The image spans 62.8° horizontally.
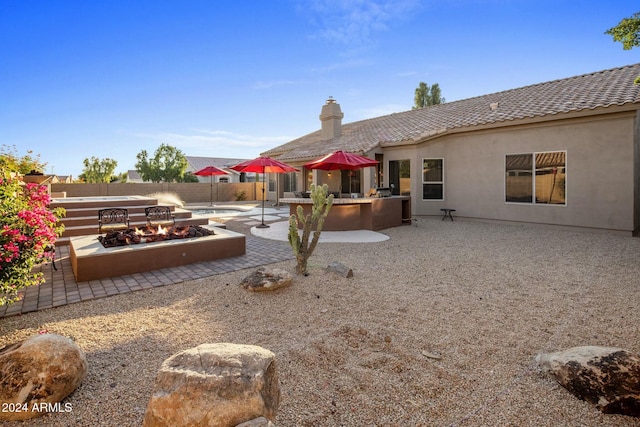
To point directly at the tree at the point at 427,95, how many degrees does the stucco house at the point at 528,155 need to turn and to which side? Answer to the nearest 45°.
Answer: approximately 45° to its left

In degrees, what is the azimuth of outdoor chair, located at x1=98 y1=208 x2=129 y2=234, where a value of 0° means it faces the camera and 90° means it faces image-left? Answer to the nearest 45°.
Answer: approximately 0°

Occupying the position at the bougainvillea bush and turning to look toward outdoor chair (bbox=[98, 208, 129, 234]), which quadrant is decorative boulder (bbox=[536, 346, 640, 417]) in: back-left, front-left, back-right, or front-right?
back-right

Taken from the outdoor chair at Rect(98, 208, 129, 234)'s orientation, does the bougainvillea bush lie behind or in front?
in front

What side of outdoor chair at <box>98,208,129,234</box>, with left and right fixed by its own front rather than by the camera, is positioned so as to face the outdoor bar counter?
left

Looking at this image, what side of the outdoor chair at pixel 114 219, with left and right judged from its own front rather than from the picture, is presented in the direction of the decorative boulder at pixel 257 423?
front

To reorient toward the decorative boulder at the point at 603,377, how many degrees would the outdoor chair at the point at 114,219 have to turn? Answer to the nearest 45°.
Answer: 0° — it already faces it

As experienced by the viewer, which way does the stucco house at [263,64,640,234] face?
facing away from the viewer and to the right of the viewer

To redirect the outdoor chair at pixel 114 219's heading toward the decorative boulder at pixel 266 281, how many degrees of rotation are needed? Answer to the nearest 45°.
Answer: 0° — it already faces it

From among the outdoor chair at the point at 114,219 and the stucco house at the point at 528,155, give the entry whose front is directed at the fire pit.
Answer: the outdoor chair

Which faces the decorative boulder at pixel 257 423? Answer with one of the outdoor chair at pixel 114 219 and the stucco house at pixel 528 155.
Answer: the outdoor chair

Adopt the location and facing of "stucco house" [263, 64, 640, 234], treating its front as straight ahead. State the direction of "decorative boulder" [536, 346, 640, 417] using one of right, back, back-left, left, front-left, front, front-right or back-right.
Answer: back-right
